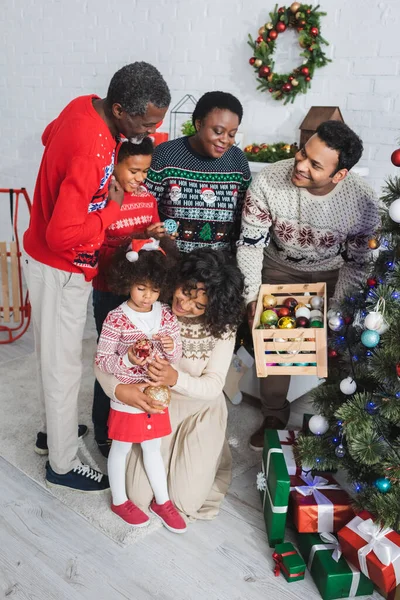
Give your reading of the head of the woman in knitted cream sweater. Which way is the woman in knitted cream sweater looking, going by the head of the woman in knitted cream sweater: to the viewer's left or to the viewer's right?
to the viewer's left

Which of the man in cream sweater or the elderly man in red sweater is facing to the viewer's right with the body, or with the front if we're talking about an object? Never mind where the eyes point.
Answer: the elderly man in red sweater

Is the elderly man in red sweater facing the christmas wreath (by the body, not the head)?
no

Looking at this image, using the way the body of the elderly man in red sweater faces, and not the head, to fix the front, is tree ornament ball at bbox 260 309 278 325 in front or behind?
in front

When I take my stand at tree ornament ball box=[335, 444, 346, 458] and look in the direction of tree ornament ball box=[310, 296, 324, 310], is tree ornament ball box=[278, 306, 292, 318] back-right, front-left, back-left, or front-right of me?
front-left

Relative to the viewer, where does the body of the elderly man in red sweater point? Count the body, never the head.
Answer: to the viewer's right

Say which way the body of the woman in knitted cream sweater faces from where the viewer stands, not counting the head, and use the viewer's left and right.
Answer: facing the viewer and to the left of the viewer

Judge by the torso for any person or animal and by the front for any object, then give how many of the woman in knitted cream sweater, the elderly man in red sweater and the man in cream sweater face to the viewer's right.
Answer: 1

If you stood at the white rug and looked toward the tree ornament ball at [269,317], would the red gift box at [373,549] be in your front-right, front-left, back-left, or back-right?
front-right

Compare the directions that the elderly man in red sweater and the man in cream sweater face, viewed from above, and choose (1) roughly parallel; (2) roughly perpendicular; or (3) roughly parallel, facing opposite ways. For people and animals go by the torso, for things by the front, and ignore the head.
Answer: roughly perpendicular

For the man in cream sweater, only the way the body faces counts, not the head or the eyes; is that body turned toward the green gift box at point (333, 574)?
no

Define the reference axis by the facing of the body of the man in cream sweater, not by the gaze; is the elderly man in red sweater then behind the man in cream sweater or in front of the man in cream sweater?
in front
